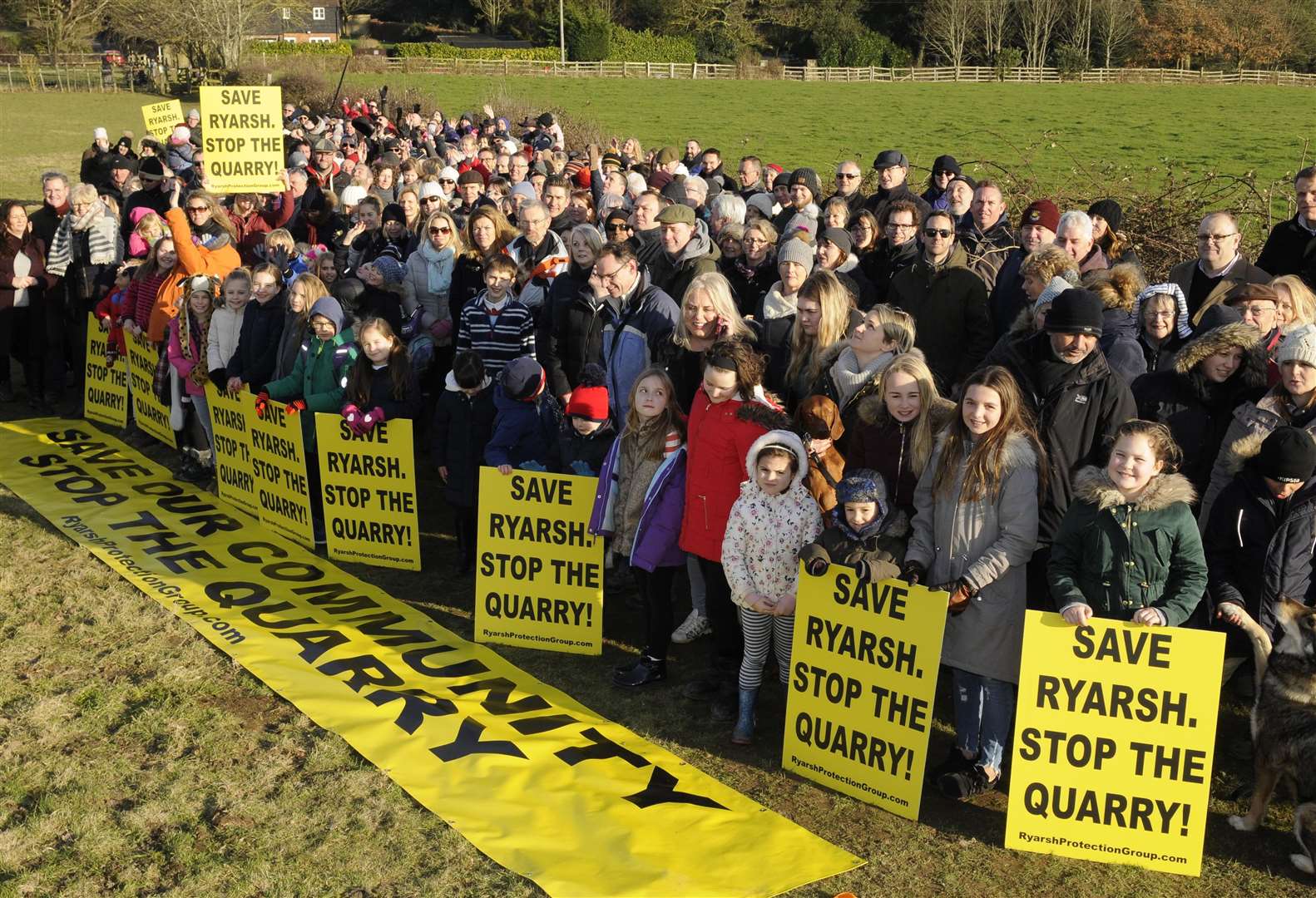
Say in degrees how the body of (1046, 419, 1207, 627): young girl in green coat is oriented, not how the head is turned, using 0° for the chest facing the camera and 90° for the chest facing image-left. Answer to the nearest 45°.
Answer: approximately 0°

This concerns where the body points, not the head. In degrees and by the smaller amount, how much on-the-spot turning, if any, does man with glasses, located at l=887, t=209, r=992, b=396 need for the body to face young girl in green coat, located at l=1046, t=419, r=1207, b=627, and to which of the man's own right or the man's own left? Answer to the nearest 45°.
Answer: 0° — they already face them

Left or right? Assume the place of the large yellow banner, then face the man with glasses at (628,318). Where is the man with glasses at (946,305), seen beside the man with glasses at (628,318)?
right

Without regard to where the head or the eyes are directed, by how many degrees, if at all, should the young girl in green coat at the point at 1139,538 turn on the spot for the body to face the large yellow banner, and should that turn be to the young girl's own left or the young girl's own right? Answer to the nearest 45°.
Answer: approximately 90° to the young girl's own right

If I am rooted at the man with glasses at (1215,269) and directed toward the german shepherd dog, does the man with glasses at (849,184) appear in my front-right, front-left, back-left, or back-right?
back-right
